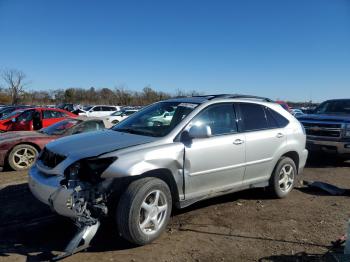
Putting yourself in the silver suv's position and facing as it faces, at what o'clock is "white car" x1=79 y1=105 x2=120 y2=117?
The white car is roughly at 4 o'clock from the silver suv.

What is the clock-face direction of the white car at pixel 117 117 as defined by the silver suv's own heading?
The white car is roughly at 4 o'clock from the silver suv.

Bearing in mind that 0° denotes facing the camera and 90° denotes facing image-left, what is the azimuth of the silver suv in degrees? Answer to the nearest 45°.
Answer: approximately 45°

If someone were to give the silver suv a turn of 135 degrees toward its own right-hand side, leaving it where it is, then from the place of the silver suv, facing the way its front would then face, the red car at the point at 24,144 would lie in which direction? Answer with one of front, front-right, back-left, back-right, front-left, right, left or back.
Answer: front-left

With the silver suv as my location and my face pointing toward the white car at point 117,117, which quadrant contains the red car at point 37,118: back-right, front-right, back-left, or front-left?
front-left

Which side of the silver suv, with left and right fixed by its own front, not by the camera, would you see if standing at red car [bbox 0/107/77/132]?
right

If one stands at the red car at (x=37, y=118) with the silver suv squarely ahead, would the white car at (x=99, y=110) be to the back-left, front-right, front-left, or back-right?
back-left
